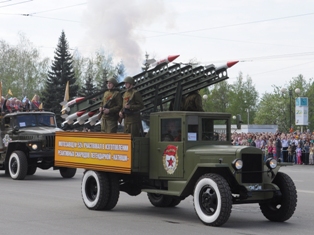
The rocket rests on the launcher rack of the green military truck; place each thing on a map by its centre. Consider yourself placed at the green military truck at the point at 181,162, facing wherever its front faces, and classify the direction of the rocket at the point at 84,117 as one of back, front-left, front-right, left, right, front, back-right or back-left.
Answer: back

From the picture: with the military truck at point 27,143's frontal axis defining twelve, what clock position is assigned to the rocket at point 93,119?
The rocket is roughly at 1 o'clock from the military truck.

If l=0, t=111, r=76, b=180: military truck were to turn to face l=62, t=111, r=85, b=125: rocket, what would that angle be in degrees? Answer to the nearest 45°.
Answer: approximately 45° to its right

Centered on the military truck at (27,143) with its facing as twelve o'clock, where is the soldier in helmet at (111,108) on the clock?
The soldier in helmet is roughly at 1 o'clock from the military truck.

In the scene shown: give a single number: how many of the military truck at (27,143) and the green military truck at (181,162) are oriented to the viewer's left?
0

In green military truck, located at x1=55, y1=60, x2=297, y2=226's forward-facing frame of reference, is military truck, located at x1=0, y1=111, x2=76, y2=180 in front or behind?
behind

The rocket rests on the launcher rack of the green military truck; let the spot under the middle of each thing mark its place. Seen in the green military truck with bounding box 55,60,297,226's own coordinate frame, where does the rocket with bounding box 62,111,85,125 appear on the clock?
The rocket is roughly at 6 o'clock from the green military truck.
